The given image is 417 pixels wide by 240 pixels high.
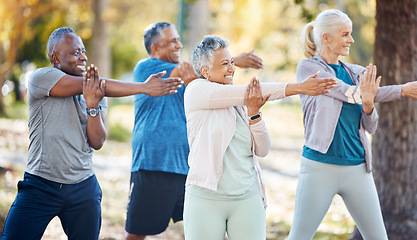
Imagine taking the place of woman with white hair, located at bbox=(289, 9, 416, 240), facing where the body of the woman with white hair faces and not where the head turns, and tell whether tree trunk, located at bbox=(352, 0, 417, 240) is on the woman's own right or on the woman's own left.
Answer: on the woman's own left

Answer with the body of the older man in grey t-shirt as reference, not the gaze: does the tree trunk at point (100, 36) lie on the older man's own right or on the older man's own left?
on the older man's own left

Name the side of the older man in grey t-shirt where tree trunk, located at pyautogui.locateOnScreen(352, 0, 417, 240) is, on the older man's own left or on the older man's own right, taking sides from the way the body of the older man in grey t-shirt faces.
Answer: on the older man's own left

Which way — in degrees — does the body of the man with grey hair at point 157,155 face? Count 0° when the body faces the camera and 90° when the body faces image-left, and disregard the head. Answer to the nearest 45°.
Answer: approximately 315°

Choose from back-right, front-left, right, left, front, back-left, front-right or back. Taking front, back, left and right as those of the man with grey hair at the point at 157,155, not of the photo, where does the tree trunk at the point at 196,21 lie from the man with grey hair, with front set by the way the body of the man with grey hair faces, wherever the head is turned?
back-left

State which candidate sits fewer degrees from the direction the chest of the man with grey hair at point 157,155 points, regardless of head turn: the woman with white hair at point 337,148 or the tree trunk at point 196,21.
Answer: the woman with white hair

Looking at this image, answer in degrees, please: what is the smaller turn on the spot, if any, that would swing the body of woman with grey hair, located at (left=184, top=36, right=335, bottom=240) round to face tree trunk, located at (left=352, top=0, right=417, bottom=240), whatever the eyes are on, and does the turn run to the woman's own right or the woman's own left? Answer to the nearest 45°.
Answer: approximately 90° to the woman's own left

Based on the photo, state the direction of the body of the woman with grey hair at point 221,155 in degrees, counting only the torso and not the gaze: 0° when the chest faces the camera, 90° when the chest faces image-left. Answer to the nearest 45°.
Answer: approximately 315°

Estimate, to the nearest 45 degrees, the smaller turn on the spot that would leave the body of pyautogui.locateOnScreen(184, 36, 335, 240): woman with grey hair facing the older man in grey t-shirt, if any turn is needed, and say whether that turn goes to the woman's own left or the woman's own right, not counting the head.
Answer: approximately 135° to the woman's own right

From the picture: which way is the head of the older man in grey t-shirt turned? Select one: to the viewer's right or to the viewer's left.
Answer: to the viewer's right
